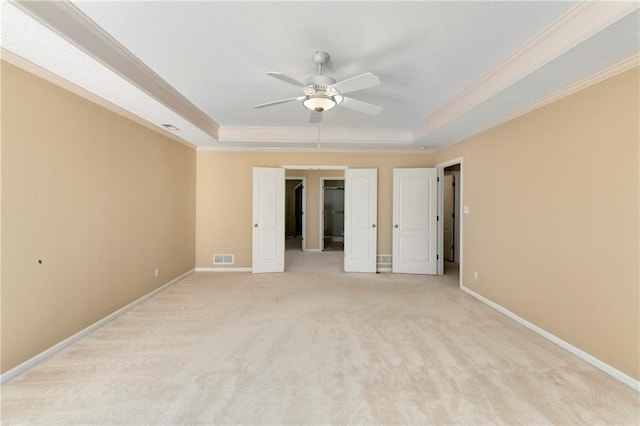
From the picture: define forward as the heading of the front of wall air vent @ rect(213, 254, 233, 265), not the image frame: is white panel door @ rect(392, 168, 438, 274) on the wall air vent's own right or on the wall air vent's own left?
on the wall air vent's own left

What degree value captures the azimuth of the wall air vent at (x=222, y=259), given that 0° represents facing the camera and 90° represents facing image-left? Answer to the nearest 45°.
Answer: approximately 0°

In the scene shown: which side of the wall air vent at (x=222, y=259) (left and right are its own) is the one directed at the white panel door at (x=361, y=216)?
left

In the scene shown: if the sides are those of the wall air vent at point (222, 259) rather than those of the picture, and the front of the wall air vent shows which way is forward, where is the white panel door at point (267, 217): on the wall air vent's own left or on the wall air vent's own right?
on the wall air vent's own left
